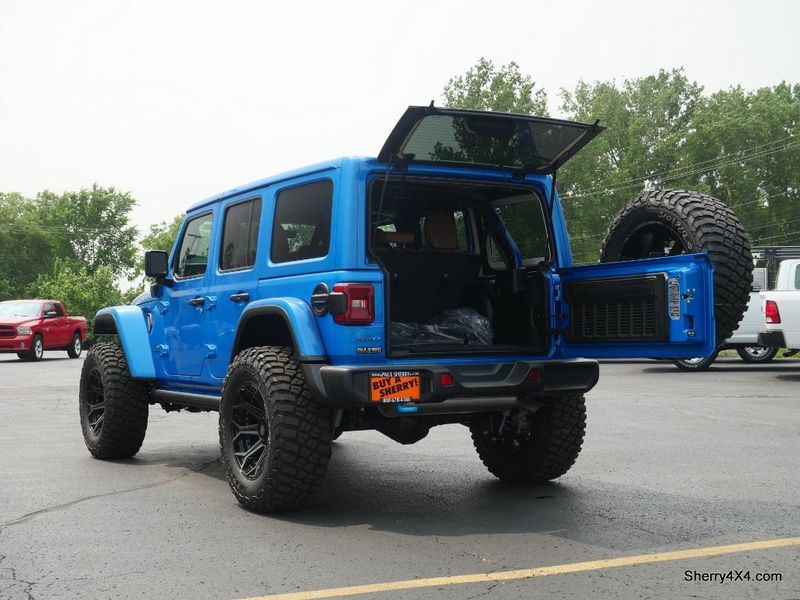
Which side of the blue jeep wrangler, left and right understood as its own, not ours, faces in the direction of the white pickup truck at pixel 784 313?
right

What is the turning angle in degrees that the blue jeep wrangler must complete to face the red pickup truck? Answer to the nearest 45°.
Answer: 0° — it already faces it

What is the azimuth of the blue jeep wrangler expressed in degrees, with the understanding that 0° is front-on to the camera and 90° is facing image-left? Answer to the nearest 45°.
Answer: approximately 135°

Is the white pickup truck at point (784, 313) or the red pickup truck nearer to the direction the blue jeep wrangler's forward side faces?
the red pickup truck

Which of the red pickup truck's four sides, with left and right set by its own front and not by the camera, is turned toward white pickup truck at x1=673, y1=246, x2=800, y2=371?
left

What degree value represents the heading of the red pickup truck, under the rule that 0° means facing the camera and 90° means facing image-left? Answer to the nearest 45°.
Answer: approximately 45°
